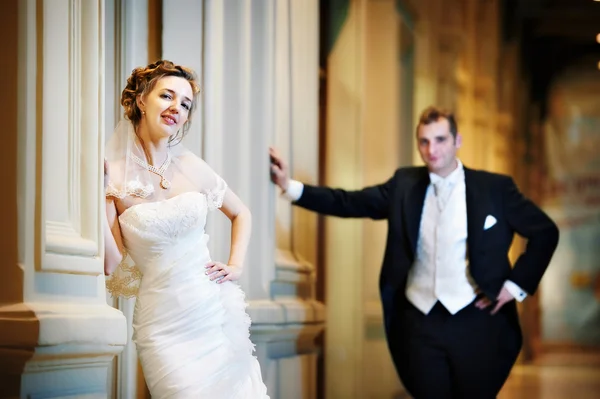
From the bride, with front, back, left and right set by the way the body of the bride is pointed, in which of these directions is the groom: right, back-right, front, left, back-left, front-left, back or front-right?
back-left

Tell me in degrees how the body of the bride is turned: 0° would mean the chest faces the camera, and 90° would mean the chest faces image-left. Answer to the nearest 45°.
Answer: approximately 0°

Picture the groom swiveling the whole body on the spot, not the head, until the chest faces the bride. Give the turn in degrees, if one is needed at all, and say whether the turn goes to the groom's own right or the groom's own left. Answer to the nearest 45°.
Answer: approximately 45° to the groom's own right

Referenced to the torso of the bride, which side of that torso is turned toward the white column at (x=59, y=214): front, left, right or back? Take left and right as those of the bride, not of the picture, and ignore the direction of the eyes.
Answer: right

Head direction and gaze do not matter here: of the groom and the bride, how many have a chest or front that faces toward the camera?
2
